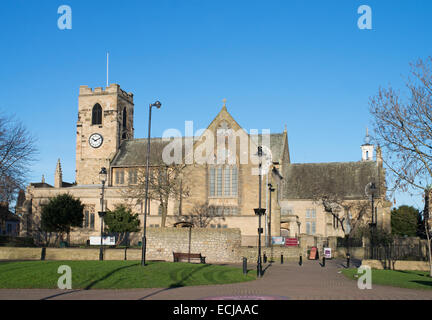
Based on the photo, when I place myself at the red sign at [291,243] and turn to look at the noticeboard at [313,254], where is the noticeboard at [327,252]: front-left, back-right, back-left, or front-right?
front-left

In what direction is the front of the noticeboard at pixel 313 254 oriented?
toward the camera

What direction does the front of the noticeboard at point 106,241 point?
toward the camera

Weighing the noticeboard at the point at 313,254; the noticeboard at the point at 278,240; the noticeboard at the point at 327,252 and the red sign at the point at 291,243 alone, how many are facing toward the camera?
4

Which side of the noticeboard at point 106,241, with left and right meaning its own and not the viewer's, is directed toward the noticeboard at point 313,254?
left

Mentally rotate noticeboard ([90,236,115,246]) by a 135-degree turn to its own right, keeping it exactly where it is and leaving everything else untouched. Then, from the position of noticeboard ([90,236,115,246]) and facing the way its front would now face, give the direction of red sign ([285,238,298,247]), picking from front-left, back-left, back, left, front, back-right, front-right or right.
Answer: back-right

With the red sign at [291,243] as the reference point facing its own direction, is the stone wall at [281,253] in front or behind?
in front

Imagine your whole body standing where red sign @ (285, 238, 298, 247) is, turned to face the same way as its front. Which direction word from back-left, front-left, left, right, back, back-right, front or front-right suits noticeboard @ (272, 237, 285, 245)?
front-right

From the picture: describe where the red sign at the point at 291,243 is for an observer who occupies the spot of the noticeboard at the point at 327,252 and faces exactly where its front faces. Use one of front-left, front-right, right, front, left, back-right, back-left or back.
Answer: right
